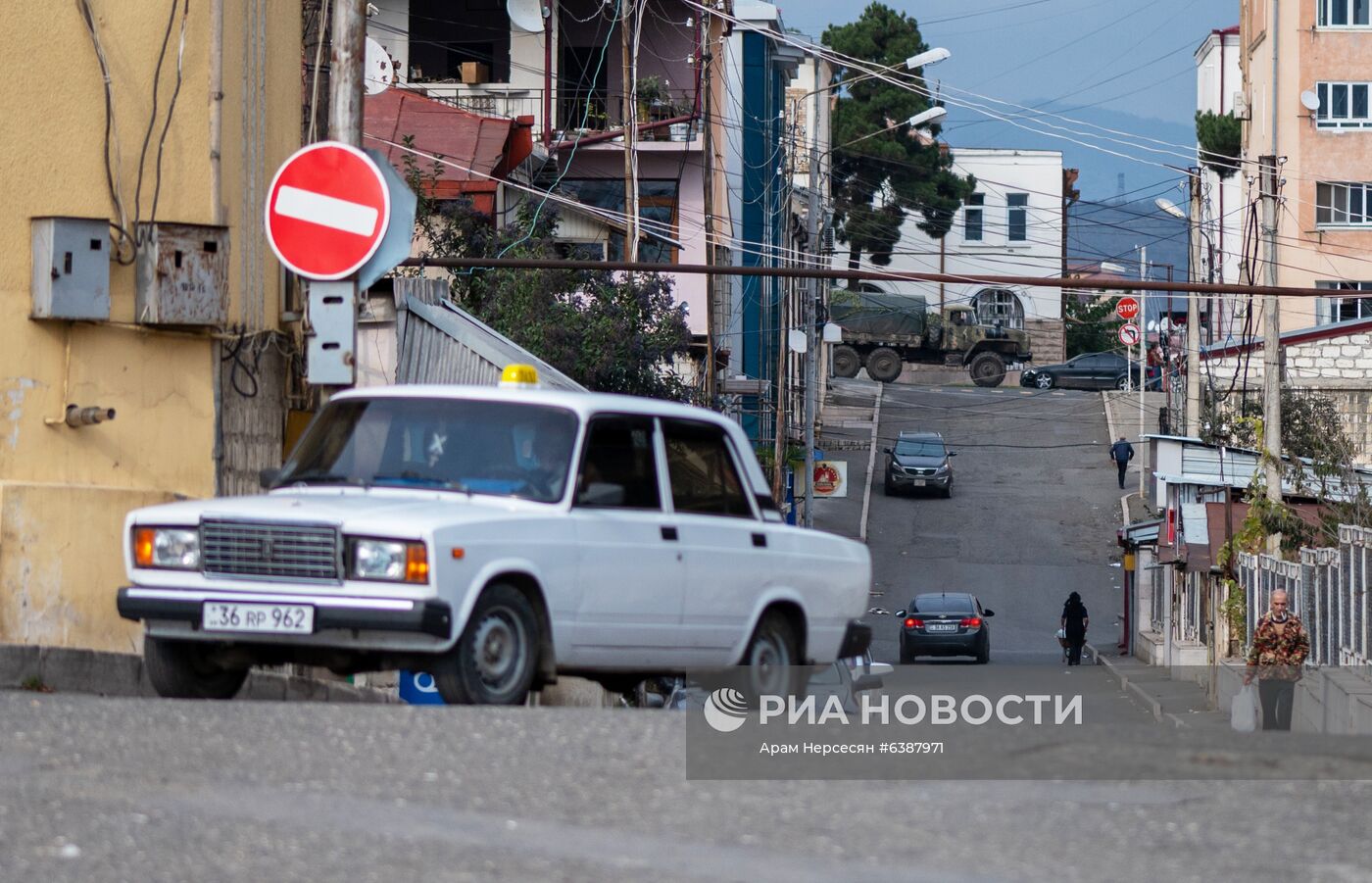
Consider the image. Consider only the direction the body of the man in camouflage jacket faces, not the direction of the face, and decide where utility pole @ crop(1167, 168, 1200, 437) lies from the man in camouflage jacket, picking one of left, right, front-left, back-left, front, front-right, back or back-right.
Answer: back

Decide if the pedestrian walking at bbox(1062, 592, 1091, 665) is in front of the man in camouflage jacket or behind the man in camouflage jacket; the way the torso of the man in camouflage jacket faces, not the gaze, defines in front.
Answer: behind

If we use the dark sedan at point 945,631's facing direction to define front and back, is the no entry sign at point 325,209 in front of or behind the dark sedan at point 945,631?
behind

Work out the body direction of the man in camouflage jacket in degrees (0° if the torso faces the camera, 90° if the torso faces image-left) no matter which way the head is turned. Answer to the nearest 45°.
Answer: approximately 0°

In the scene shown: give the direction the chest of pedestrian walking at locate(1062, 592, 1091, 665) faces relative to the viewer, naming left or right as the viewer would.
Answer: facing away from the viewer

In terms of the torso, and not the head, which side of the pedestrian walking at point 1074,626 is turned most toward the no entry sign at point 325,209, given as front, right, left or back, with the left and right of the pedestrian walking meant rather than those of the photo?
back

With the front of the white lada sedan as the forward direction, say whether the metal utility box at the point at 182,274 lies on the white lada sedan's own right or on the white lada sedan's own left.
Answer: on the white lada sedan's own right

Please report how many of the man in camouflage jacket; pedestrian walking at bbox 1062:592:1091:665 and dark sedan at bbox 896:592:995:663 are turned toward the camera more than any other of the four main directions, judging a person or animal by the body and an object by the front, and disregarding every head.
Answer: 1

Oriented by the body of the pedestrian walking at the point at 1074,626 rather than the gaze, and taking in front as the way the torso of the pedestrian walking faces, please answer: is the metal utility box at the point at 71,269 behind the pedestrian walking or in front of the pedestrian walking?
behind

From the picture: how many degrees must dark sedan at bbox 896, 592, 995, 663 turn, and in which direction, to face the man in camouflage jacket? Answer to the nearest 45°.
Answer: approximately 180°

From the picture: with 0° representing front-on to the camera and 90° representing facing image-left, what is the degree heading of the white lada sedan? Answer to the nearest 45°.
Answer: approximately 45°

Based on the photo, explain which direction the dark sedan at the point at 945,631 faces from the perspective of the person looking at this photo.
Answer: facing away from the viewer

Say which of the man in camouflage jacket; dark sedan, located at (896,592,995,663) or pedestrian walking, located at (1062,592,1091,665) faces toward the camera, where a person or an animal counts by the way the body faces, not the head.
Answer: the man in camouflage jacket

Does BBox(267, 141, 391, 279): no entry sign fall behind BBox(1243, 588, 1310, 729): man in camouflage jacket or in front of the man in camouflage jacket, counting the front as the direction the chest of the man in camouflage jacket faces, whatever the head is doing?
in front
